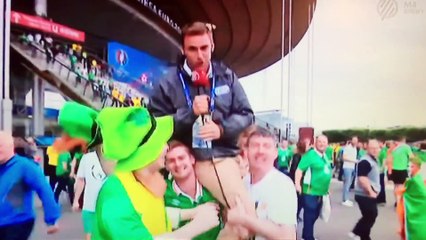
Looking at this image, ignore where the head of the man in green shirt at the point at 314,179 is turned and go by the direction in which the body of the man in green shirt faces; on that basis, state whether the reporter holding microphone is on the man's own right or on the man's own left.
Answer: on the man's own right

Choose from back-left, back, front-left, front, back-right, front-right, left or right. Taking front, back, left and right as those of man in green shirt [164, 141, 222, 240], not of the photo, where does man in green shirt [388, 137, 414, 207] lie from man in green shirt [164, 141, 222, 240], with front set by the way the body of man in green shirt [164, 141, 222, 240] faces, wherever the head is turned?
left

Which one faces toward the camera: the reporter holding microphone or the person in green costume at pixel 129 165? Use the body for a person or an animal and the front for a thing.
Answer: the reporter holding microphone

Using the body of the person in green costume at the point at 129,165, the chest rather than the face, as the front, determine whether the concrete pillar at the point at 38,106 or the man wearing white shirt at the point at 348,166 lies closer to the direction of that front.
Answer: the man wearing white shirt

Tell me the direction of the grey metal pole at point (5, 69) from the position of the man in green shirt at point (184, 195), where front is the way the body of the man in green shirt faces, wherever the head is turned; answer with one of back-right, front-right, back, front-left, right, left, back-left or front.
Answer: right

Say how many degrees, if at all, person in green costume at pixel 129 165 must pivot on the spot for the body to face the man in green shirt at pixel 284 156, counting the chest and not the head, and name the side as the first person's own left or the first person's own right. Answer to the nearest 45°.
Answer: approximately 90° to the woman's own left

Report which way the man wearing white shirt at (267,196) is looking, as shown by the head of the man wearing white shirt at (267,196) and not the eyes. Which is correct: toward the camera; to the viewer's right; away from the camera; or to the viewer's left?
toward the camera

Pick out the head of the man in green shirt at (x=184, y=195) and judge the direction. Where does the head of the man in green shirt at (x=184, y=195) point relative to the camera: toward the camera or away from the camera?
toward the camera

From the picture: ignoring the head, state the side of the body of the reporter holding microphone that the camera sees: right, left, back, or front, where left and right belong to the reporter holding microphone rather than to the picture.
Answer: front

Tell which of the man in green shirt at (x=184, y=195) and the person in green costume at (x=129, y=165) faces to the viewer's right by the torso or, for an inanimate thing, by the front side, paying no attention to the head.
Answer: the person in green costume

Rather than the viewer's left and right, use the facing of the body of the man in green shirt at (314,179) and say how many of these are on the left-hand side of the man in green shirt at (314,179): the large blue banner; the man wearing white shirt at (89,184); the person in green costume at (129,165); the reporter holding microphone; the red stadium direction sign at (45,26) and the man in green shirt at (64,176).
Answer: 0

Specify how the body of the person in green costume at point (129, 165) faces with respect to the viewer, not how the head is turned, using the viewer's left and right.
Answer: facing to the right of the viewer

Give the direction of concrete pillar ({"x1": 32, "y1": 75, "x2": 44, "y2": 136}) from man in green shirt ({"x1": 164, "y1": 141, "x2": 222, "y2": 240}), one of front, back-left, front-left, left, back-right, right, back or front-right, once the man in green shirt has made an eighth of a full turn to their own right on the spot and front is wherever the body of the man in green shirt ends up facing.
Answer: front-right
